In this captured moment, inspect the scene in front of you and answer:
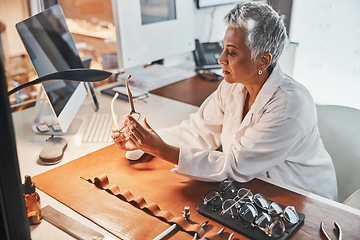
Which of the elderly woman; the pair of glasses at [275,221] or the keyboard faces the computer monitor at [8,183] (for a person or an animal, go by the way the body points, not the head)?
the elderly woman

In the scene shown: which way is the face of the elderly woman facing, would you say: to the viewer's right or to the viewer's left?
to the viewer's left

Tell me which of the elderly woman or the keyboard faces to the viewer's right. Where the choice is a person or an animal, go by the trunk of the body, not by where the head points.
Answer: the keyboard

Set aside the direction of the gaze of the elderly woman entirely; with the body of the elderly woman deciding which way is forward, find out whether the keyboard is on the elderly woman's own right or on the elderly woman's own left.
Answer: on the elderly woman's own right

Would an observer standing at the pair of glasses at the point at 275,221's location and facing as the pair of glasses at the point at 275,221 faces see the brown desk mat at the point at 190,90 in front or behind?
behind

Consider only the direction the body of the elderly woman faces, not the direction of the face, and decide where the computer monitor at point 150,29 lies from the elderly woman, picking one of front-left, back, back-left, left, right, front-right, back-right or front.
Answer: right

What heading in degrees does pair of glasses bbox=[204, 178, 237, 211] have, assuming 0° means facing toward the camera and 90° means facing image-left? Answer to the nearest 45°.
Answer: approximately 315°

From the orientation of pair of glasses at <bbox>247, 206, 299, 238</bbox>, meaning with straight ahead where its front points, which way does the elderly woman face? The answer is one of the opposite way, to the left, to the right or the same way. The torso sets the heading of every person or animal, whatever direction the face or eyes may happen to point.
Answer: to the right

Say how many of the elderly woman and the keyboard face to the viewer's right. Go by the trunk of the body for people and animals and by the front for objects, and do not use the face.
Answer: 1
